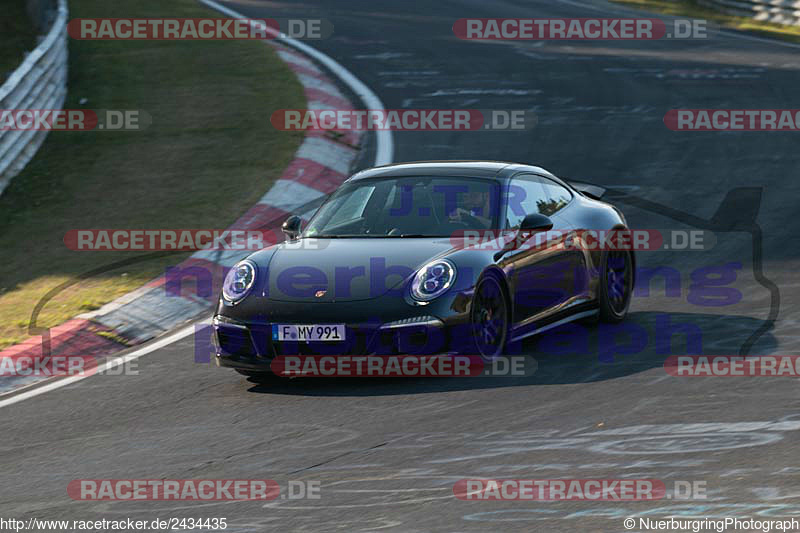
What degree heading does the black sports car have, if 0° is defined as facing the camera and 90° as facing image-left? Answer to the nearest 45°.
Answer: approximately 45°

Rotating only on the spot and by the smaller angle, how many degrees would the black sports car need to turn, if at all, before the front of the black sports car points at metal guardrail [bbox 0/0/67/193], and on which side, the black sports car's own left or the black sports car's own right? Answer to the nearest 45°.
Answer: approximately 90° to the black sports car's own right

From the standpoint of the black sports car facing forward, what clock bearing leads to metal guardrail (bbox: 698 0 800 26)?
The metal guardrail is roughly at 5 o'clock from the black sports car.

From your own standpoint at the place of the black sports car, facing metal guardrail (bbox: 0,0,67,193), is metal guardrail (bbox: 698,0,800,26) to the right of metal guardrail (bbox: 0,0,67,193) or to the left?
right

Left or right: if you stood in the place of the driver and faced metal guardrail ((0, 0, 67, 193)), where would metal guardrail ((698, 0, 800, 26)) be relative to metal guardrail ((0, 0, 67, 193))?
right
